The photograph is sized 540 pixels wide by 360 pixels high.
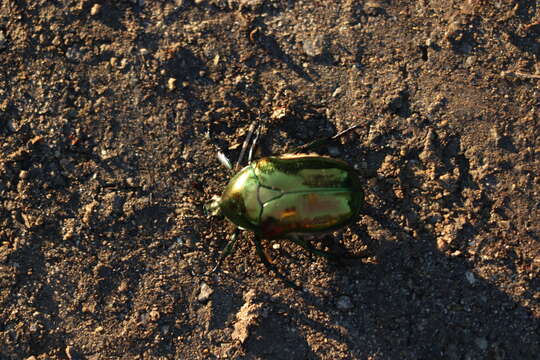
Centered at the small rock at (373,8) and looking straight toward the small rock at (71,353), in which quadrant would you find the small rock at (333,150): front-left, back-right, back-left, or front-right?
front-left

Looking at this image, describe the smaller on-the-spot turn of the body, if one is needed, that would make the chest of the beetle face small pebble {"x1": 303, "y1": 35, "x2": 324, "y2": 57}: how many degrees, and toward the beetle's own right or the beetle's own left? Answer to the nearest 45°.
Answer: approximately 90° to the beetle's own right

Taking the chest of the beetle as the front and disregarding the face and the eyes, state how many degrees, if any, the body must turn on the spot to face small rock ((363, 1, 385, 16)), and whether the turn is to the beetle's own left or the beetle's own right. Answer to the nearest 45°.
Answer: approximately 135° to the beetle's own right

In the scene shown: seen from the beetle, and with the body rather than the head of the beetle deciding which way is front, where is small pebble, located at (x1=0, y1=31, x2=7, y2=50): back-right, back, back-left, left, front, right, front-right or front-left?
front-right

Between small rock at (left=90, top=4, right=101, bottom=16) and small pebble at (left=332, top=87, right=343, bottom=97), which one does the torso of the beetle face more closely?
the small rock

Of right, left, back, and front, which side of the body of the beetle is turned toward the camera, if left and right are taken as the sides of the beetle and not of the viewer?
left

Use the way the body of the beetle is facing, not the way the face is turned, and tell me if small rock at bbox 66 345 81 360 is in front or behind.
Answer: in front

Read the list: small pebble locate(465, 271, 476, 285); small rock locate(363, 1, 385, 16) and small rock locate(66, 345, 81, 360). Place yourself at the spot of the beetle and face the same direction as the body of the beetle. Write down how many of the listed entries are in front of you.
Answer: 1
